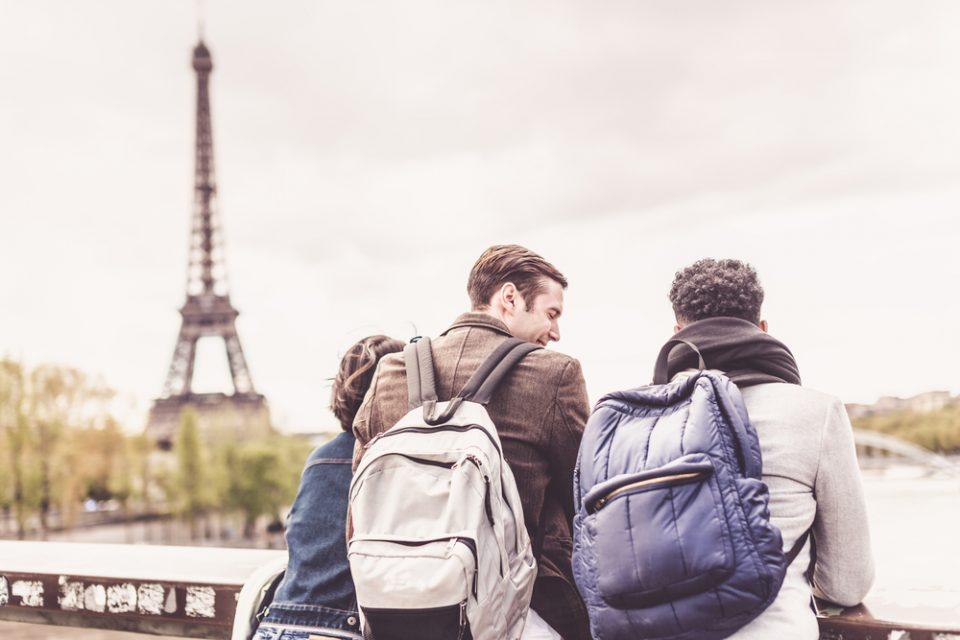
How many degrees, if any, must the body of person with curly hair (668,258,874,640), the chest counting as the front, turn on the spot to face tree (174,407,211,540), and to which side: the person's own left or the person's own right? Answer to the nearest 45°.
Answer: approximately 45° to the person's own left

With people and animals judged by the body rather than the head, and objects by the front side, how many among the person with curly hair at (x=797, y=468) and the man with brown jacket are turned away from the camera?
2

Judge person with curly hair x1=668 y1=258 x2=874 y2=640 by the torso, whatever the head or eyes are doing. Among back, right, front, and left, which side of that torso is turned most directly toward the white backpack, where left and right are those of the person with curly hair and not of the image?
left

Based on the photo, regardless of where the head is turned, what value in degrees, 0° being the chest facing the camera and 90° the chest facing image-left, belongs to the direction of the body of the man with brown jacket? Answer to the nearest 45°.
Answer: approximately 180°

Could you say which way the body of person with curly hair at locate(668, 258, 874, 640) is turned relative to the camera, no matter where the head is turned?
away from the camera

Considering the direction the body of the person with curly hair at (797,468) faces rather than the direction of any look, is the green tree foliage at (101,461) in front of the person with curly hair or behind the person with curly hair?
in front

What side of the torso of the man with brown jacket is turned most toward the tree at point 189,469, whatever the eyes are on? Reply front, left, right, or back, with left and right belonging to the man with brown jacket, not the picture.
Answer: front

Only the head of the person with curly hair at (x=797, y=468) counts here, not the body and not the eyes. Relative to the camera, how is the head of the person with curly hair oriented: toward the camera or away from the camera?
away from the camera

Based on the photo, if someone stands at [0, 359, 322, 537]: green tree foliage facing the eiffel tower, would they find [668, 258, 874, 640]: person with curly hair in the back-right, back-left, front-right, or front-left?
back-right

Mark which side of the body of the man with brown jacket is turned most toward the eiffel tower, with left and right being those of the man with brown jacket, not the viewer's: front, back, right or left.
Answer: front
